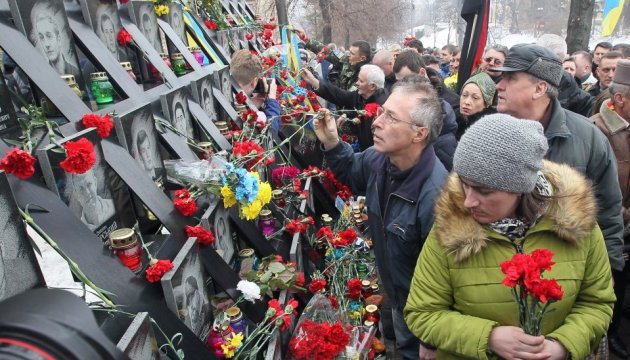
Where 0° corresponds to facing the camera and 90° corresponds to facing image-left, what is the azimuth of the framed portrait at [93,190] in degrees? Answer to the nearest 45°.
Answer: approximately 315°

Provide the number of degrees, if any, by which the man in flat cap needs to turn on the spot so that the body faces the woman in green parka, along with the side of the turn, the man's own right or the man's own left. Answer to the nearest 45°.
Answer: approximately 90° to the man's own left

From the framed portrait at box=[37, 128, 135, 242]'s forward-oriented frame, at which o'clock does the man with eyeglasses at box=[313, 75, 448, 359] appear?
The man with eyeglasses is roughly at 11 o'clock from the framed portrait.

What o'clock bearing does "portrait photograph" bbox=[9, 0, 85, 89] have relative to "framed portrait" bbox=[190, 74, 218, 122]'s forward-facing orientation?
The portrait photograph is roughly at 3 o'clock from the framed portrait.

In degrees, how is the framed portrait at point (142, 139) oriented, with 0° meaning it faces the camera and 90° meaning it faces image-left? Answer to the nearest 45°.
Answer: approximately 315°

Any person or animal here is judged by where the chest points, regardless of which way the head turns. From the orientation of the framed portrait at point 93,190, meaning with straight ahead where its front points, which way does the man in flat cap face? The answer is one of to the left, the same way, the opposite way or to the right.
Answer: the opposite way

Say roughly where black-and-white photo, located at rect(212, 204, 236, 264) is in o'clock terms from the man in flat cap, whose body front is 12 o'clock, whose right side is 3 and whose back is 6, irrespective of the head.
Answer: The black-and-white photo is roughly at 11 o'clock from the man in flat cap.

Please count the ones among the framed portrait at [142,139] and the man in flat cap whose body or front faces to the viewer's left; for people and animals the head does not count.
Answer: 1

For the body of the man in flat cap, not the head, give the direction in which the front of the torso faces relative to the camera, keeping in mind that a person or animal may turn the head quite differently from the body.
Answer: to the viewer's left

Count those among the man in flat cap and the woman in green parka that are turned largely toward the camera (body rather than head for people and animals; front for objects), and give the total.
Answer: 1
